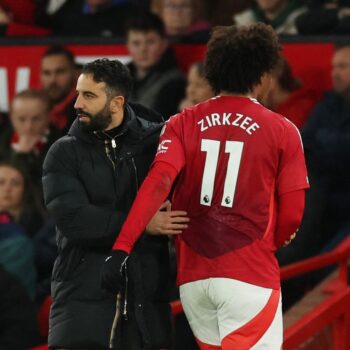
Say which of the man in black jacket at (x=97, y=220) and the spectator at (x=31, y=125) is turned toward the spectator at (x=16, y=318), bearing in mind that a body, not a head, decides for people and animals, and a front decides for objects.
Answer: the spectator at (x=31, y=125)

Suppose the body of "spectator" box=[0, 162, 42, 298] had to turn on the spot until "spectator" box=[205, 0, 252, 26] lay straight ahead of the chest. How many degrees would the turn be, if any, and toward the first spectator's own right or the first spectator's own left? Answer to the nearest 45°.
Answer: approximately 135° to the first spectator's own left

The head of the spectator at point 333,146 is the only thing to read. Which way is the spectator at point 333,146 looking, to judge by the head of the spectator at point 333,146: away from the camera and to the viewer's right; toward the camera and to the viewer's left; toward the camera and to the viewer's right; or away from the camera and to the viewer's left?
toward the camera and to the viewer's left

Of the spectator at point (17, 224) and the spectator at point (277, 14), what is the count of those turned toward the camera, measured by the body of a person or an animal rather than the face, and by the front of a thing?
2

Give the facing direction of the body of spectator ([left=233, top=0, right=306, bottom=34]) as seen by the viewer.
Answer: toward the camera

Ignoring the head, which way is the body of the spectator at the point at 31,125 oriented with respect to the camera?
toward the camera

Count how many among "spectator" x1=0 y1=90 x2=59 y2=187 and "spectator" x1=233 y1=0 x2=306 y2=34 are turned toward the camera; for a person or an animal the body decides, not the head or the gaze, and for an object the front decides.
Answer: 2

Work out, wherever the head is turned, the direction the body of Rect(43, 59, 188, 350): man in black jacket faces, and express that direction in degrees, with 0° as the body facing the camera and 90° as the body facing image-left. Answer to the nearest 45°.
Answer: approximately 0°

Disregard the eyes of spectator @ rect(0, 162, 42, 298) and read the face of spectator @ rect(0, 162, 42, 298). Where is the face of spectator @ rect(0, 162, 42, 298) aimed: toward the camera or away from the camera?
toward the camera

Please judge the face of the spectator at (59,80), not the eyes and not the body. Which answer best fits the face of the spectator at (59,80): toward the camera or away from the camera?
toward the camera

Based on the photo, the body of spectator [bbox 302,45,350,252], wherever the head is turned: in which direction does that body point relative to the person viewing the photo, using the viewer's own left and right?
facing the viewer

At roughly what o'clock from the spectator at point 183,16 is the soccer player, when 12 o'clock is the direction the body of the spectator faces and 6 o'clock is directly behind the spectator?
The soccer player is roughly at 12 o'clock from the spectator.

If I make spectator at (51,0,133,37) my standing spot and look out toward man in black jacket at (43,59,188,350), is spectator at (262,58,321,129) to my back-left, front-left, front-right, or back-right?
front-left

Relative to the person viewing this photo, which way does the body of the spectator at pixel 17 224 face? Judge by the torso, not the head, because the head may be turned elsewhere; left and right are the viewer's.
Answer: facing the viewer
